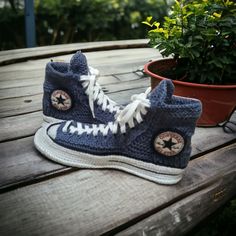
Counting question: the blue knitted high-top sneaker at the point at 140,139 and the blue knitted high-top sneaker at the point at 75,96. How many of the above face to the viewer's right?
1

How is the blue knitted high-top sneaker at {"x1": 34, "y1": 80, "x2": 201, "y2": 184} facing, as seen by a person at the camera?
facing to the left of the viewer

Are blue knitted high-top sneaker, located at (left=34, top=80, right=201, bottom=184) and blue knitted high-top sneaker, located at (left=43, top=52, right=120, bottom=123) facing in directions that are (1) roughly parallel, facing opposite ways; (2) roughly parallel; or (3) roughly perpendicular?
roughly parallel, facing opposite ways

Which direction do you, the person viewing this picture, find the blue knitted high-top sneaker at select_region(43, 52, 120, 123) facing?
facing to the right of the viewer
